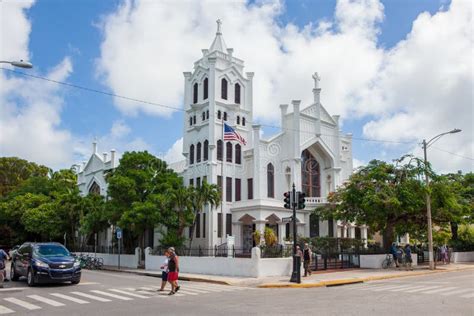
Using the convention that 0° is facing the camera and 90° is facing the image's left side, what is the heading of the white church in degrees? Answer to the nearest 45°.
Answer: approximately 315°

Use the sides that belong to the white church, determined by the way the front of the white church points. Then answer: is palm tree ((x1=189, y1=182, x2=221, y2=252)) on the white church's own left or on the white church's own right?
on the white church's own right

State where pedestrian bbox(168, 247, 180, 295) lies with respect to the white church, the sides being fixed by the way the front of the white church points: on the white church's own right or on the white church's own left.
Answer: on the white church's own right

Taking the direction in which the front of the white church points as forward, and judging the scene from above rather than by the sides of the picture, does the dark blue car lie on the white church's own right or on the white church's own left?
on the white church's own right
